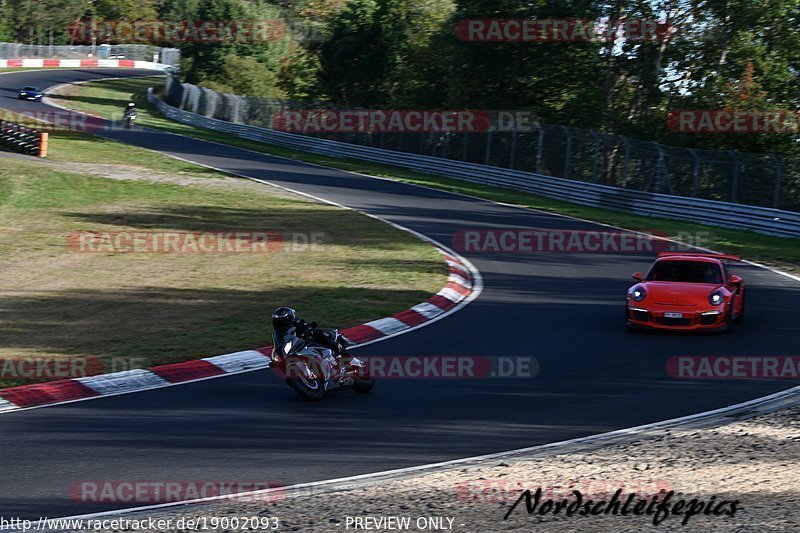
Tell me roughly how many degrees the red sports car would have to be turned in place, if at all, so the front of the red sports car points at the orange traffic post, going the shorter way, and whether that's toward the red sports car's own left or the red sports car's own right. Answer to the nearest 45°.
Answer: approximately 135° to the red sports car's own right

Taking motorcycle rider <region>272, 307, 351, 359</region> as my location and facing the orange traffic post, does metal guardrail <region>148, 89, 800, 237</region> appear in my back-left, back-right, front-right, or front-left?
front-right

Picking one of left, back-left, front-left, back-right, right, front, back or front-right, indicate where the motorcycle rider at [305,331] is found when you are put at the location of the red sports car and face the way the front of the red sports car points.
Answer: front-right

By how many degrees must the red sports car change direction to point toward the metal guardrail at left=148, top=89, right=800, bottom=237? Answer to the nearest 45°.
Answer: approximately 180°

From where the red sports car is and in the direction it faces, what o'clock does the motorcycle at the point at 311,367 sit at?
The motorcycle is roughly at 1 o'clock from the red sports car.

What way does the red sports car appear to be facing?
toward the camera

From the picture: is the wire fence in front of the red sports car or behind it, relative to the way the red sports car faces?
behind

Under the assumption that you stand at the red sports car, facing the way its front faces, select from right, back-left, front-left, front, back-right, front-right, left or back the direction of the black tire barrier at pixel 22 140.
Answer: back-right

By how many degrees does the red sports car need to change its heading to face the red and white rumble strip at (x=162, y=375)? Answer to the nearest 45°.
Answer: approximately 45° to its right

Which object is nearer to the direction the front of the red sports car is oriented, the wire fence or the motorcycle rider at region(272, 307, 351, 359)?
the motorcycle rider
